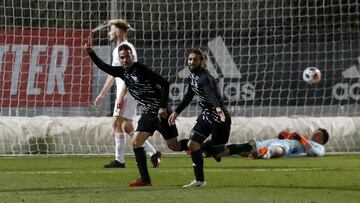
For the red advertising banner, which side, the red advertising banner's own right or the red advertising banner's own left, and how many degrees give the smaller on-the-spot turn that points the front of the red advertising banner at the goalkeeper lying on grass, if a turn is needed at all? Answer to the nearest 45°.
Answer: approximately 45° to the red advertising banner's own left

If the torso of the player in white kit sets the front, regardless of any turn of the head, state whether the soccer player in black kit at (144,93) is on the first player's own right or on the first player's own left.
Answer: on the first player's own left

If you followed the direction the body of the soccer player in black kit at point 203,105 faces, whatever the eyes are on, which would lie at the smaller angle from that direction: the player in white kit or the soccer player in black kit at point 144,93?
the soccer player in black kit

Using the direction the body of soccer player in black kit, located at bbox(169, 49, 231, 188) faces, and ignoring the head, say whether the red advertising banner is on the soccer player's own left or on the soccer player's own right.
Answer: on the soccer player's own right
